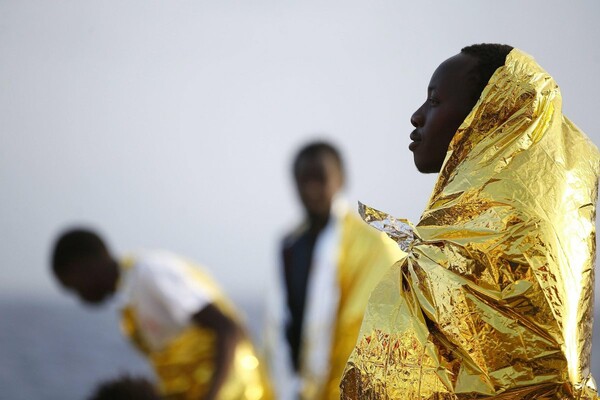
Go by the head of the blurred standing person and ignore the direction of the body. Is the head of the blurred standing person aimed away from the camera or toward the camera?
toward the camera

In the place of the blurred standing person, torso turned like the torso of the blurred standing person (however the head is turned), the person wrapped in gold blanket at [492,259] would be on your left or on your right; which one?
on your left

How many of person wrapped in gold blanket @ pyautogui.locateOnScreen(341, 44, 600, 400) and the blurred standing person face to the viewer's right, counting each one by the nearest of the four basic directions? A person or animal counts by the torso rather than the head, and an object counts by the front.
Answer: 0

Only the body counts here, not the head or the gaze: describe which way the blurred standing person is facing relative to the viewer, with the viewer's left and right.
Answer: facing the viewer and to the left of the viewer

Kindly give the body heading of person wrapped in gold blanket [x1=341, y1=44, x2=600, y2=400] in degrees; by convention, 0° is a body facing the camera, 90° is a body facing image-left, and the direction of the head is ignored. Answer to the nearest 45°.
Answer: approximately 90°
